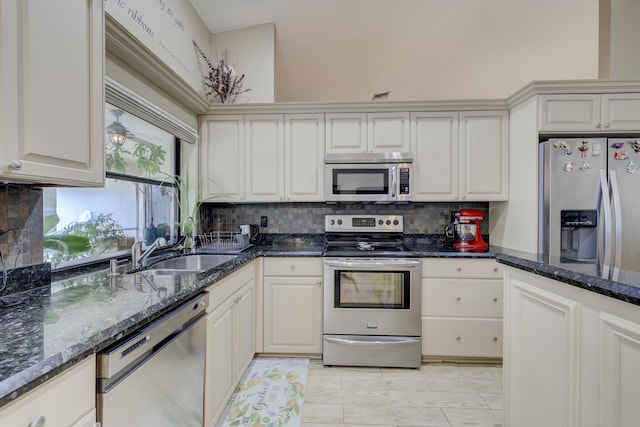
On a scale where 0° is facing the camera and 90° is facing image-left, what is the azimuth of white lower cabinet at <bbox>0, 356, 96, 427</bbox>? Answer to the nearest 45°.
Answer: approximately 315°

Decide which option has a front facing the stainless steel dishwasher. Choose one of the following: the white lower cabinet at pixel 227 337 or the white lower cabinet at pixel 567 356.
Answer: the white lower cabinet at pixel 567 356

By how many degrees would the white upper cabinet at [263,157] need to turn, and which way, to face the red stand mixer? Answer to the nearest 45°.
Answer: approximately 90° to its left

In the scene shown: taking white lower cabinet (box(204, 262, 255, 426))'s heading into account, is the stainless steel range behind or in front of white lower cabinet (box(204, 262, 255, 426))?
in front

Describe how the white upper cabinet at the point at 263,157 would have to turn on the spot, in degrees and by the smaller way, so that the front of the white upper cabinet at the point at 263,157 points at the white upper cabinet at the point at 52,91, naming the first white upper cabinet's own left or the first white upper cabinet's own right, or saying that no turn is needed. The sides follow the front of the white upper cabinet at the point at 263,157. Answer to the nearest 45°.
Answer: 0° — it already faces it

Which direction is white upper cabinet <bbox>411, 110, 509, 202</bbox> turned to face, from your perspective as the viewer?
facing the viewer

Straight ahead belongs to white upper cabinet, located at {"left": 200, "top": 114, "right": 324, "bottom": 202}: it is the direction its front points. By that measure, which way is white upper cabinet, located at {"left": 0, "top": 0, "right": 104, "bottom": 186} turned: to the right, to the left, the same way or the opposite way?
to the left

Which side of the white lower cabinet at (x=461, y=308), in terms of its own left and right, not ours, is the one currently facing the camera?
front

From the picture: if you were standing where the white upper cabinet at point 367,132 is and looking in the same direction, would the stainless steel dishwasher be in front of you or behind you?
in front

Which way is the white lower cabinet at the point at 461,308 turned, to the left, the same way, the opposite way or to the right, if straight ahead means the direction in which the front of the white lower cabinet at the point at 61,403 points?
to the right

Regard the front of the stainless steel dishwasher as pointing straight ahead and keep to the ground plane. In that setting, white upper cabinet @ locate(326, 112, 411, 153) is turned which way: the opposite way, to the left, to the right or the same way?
to the right
